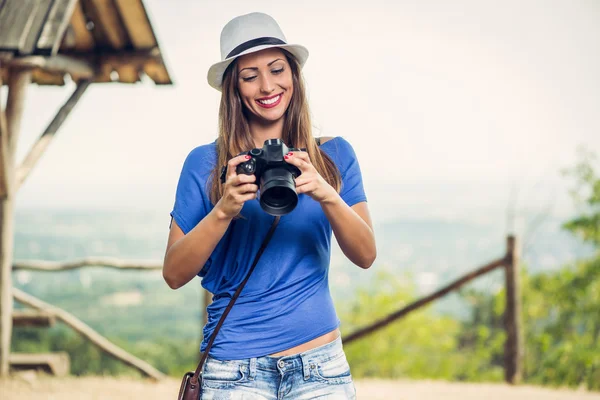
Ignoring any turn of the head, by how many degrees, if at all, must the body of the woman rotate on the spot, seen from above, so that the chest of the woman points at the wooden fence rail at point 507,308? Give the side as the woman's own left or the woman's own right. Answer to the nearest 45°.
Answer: approximately 135° to the woman's own left

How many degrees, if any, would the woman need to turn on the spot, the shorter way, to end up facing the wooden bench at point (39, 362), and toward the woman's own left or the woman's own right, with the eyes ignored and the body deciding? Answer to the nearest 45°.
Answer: approximately 135° to the woman's own right

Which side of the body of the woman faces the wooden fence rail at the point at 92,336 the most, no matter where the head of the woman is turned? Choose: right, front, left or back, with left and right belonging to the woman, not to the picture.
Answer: back

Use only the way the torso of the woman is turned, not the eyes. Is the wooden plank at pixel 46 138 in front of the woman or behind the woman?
behind

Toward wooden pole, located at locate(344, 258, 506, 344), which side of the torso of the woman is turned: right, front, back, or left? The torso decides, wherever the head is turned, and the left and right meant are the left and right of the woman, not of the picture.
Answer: back

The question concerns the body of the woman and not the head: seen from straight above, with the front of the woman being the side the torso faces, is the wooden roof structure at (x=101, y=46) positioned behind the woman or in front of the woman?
behind

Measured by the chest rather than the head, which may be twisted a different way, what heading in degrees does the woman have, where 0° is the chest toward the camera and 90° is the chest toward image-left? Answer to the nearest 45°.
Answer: approximately 0°
